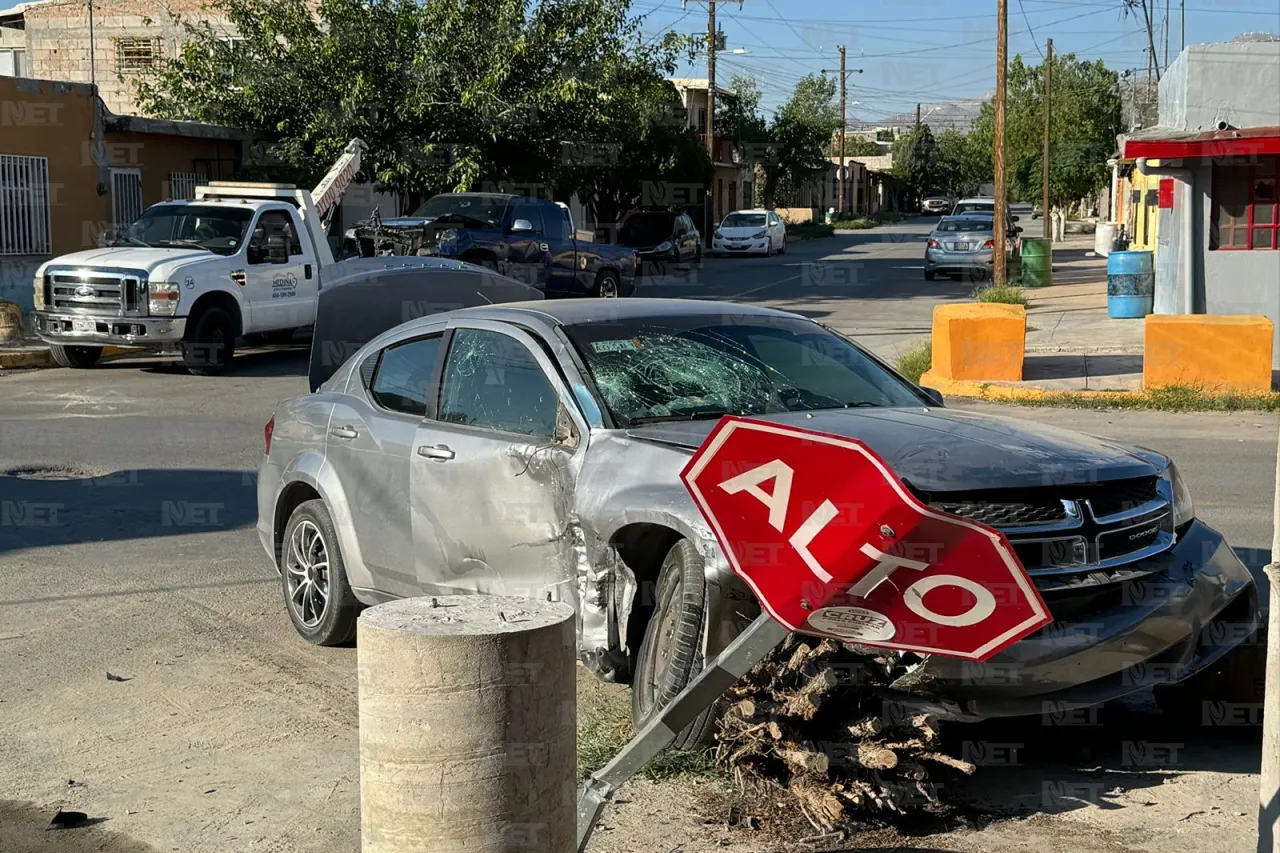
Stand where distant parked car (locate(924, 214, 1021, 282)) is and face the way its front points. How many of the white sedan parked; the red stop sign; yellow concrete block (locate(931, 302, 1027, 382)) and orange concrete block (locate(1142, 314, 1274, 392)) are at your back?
3

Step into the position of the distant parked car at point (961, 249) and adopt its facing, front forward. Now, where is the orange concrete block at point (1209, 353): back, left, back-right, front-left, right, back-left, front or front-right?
back

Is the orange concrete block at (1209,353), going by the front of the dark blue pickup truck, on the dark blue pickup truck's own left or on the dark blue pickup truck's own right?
on the dark blue pickup truck's own left

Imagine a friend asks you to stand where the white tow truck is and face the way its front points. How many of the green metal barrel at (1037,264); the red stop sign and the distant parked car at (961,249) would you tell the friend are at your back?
2

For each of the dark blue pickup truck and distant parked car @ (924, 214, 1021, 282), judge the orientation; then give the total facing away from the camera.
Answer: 1

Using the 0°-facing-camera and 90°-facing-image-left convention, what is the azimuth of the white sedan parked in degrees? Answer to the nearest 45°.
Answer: approximately 45°

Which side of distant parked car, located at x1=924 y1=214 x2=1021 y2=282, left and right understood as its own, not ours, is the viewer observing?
back

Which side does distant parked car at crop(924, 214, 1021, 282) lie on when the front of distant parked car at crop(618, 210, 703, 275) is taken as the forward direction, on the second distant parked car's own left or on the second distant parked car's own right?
on the second distant parked car's own left

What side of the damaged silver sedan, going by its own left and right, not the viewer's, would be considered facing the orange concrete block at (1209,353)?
left

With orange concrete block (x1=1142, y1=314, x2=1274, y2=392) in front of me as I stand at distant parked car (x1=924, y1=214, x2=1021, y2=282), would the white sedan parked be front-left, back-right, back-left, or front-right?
back-right
